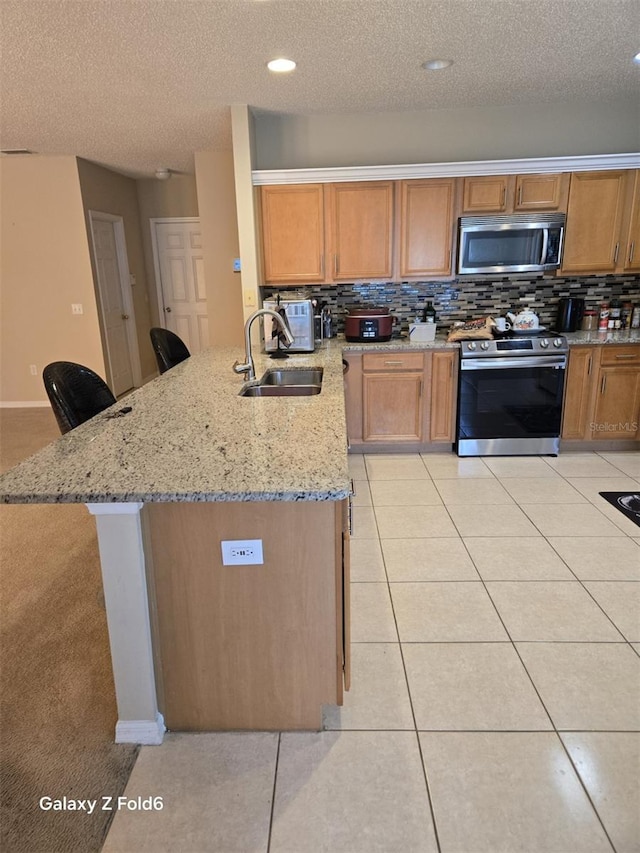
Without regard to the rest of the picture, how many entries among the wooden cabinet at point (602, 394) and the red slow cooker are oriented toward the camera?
2

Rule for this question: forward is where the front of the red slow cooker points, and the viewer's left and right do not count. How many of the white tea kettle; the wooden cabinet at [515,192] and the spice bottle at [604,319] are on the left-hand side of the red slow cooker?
3

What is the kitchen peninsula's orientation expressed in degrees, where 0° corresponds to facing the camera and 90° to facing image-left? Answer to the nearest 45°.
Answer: approximately 270°

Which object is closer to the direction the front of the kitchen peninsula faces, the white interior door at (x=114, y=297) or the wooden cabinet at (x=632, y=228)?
the wooden cabinet

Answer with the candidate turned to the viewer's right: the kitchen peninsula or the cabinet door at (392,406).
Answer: the kitchen peninsula

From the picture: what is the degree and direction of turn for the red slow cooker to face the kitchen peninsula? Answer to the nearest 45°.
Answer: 0° — it already faces it

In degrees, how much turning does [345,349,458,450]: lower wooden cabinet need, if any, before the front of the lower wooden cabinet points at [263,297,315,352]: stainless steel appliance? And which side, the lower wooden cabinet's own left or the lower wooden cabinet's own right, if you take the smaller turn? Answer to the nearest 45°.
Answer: approximately 45° to the lower wooden cabinet's own right

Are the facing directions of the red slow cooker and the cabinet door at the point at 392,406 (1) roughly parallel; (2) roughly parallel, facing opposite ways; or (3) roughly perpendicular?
roughly parallel

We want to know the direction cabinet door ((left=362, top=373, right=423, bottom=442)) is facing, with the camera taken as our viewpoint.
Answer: facing the viewer

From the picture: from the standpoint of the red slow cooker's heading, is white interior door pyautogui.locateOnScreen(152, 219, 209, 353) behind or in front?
behind

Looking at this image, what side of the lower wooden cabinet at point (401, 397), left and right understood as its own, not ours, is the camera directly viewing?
front

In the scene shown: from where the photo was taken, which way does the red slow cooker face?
toward the camera

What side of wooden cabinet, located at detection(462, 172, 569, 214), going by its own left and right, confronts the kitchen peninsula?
front
